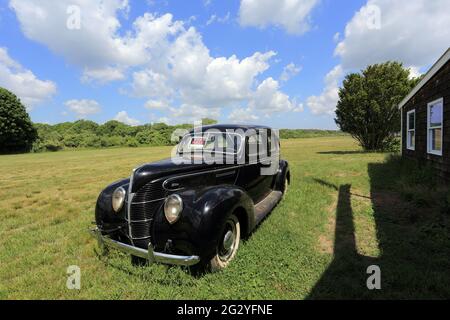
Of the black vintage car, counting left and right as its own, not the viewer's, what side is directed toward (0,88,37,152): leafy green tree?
right

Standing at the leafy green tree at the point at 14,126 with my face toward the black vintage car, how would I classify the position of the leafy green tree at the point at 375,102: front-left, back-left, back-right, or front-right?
front-left

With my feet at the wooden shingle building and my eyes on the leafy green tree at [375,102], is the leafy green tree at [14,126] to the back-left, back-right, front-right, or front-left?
front-left

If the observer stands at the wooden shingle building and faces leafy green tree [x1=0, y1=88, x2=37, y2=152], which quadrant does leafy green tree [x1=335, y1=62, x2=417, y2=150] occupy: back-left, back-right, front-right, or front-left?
front-right

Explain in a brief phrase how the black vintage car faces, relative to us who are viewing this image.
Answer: facing the viewer and to the left of the viewer

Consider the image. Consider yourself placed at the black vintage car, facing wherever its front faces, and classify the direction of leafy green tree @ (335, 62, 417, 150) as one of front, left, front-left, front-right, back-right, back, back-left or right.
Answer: back

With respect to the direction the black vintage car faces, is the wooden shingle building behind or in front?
behind
